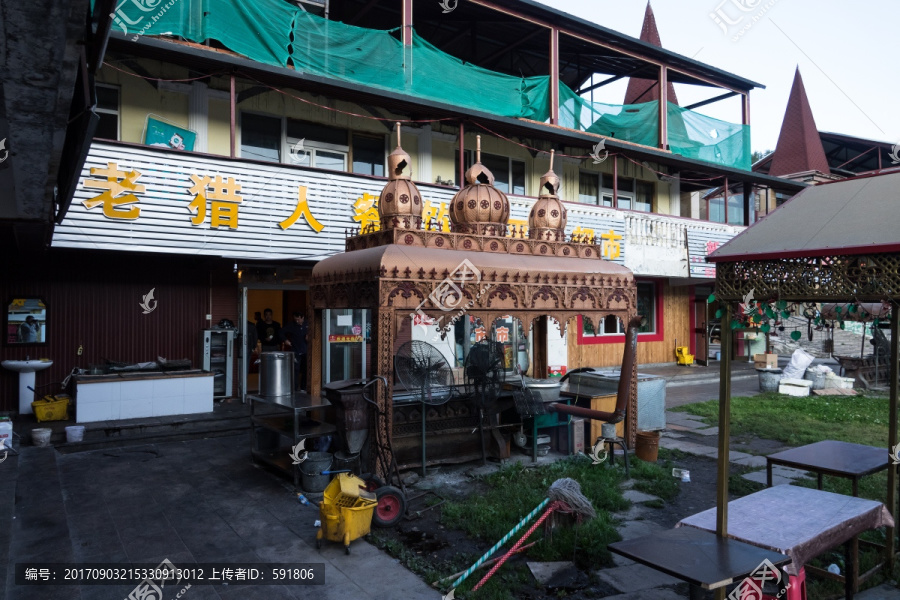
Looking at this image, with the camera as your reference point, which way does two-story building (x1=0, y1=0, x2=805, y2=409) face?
facing the viewer and to the right of the viewer

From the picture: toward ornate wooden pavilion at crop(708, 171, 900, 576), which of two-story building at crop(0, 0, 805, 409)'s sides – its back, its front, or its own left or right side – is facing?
front

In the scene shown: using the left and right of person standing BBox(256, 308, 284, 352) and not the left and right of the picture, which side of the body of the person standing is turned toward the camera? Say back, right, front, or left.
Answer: front

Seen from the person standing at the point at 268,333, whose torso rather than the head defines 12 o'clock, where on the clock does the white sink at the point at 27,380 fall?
The white sink is roughly at 2 o'clock from the person standing.

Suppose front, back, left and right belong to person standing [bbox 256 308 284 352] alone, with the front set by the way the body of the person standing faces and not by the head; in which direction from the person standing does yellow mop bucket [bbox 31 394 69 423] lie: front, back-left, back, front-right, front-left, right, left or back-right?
front-right

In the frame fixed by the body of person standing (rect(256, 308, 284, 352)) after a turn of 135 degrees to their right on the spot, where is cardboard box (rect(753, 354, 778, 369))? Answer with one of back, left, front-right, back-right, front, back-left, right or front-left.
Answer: back-right

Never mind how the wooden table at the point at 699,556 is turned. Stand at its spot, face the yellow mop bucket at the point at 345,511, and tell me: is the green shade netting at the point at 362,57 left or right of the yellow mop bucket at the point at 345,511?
right

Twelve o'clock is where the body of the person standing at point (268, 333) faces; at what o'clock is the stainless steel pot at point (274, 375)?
The stainless steel pot is roughly at 12 o'clock from the person standing.

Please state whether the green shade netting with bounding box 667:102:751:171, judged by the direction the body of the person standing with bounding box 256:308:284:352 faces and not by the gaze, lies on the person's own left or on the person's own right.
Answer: on the person's own left

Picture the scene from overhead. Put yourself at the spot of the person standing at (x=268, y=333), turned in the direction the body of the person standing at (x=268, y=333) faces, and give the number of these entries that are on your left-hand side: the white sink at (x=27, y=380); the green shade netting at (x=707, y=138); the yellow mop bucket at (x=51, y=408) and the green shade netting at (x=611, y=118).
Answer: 2

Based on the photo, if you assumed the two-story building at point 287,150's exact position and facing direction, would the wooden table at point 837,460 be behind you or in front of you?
in front

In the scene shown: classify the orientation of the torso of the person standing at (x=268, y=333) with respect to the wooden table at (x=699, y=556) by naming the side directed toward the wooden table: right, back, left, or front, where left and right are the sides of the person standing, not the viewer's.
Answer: front

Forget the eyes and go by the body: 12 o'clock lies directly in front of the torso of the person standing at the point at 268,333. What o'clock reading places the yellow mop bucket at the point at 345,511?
The yellow mop bucket is roughly at 12 o'clock from the person standing.
